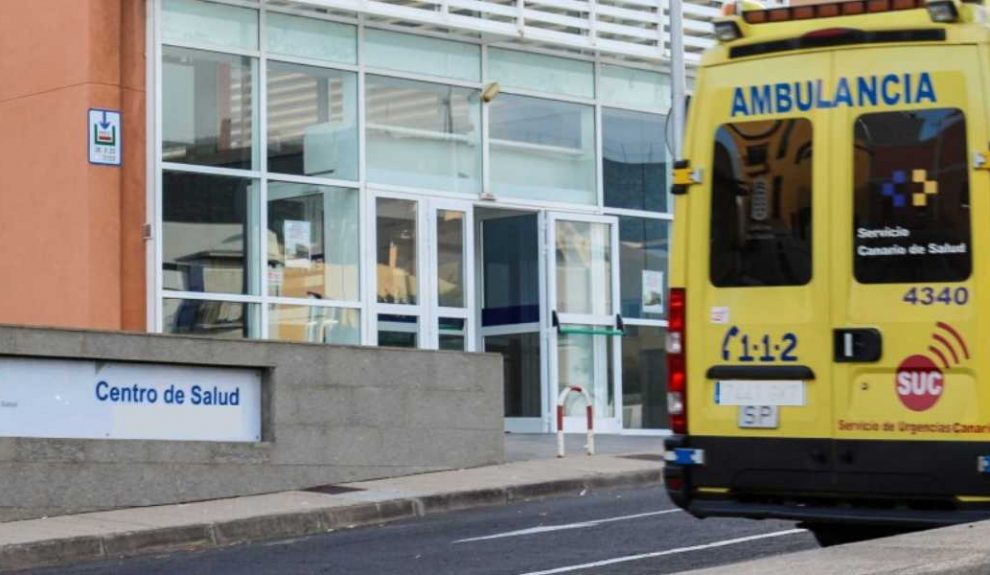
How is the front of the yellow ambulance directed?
away from the camera

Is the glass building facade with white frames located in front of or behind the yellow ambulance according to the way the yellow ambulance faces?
in front
